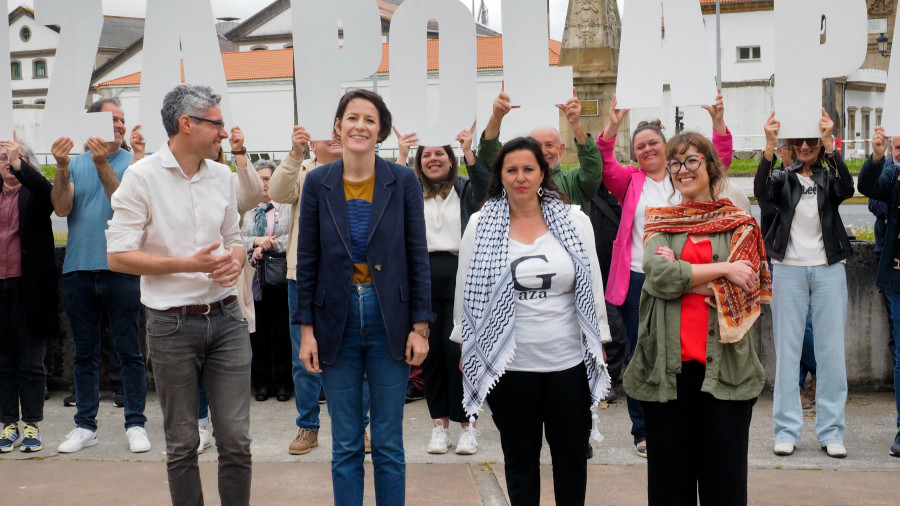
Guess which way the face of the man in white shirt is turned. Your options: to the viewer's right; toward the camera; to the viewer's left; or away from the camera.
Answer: to the viewer's right

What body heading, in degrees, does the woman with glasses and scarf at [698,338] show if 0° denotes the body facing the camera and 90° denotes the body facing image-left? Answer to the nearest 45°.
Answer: approximately 0°

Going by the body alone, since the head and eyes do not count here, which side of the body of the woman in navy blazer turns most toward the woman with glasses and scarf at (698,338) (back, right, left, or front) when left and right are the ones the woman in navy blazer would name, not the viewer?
left

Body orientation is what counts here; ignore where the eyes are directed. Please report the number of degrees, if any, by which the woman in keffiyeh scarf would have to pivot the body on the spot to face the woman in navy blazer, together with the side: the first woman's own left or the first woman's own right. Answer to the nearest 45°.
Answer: approximately 90° to the first woman's own right

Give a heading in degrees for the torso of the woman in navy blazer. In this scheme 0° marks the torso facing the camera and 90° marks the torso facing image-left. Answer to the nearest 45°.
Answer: approximately 0°

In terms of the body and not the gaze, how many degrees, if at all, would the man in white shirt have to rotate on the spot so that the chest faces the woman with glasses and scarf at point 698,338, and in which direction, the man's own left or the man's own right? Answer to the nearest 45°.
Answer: approximately 45° to the man's own left

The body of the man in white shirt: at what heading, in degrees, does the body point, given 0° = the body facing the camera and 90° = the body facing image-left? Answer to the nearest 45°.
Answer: approximately 315°

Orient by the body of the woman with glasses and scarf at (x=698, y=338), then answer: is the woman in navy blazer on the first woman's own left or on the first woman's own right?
on the first woman's own right
